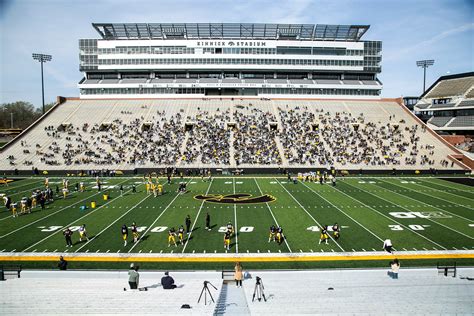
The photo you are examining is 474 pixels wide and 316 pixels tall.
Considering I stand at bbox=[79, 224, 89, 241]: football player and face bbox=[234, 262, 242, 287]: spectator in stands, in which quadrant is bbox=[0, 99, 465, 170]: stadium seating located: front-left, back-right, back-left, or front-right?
back-left

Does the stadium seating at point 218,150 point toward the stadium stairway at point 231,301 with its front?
yes

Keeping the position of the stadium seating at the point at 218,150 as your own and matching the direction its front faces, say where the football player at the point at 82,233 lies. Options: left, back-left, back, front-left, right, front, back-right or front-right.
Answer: front

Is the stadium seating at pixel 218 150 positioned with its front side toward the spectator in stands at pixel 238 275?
yes

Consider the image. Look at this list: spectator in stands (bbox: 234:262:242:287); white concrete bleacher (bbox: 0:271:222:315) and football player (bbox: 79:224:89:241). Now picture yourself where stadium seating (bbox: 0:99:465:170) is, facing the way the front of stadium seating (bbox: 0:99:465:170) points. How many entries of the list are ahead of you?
3

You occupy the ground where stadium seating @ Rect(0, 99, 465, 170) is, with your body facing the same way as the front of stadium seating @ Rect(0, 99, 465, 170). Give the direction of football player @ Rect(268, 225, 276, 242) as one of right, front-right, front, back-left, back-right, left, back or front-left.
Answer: front

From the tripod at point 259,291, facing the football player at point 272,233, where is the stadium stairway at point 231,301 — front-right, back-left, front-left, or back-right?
back-left

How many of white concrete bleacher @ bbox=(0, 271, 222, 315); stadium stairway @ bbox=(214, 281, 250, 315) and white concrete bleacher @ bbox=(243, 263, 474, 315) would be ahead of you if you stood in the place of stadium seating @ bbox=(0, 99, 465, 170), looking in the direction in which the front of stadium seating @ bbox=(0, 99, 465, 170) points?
3

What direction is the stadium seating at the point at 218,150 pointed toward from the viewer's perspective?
toward the camera

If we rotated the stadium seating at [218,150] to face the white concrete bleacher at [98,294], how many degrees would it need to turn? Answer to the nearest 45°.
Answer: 0° — it already faces it

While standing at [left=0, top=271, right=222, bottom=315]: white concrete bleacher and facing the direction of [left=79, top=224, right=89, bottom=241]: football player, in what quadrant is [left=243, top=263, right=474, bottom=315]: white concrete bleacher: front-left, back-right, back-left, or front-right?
back-right

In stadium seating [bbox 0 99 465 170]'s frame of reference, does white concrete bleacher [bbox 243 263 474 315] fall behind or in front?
in front
